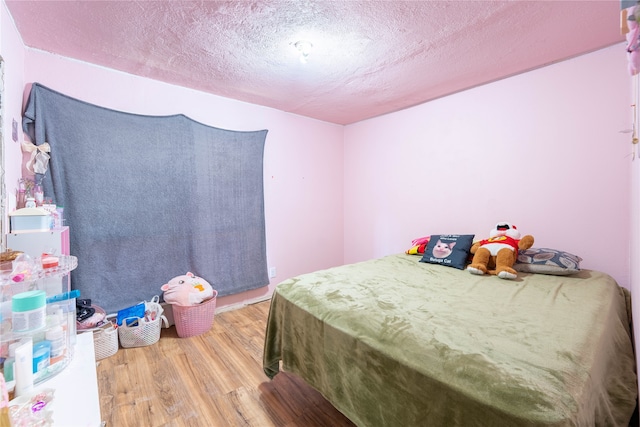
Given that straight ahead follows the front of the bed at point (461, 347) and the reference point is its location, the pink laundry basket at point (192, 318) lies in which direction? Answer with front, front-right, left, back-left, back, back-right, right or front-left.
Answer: front-right

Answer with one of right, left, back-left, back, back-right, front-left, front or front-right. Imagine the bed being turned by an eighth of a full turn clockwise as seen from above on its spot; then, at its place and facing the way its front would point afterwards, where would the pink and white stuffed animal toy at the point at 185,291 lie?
front

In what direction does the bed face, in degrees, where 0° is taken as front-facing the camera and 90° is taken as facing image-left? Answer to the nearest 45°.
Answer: approximately 45°

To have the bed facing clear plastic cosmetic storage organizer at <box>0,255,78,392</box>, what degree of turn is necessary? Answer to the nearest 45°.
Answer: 0° — it already faces it

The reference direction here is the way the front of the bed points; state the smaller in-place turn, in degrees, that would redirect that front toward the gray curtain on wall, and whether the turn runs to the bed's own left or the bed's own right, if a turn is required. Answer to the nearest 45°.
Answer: approximately 45° to the bed's own right

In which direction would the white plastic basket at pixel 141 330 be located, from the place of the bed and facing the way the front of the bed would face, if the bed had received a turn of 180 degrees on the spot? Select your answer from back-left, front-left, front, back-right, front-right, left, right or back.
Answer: back-left
